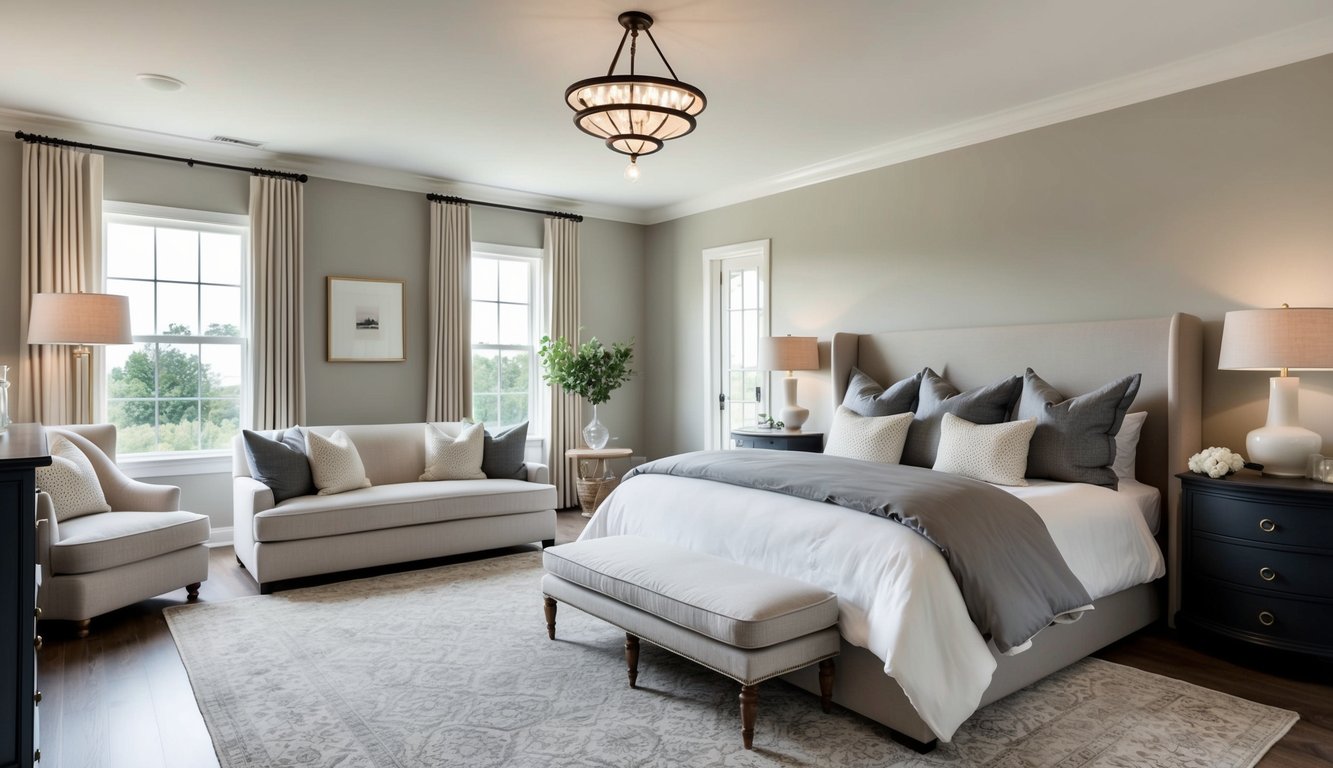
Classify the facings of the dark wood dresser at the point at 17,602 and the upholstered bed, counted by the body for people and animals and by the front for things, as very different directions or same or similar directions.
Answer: very different directions

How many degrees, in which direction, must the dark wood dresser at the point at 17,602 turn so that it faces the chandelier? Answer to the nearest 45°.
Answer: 0° — it already faces it

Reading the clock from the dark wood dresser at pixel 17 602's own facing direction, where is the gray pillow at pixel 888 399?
The gray pillow is roughly at 12 o'clock from the dark wood dresser.

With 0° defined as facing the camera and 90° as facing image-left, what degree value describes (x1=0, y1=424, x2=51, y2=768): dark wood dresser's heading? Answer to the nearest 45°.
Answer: approximately 270°

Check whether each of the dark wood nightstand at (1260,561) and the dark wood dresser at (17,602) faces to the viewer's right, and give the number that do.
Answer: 1

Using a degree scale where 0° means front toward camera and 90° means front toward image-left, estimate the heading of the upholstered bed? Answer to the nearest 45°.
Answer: approximately 45°
